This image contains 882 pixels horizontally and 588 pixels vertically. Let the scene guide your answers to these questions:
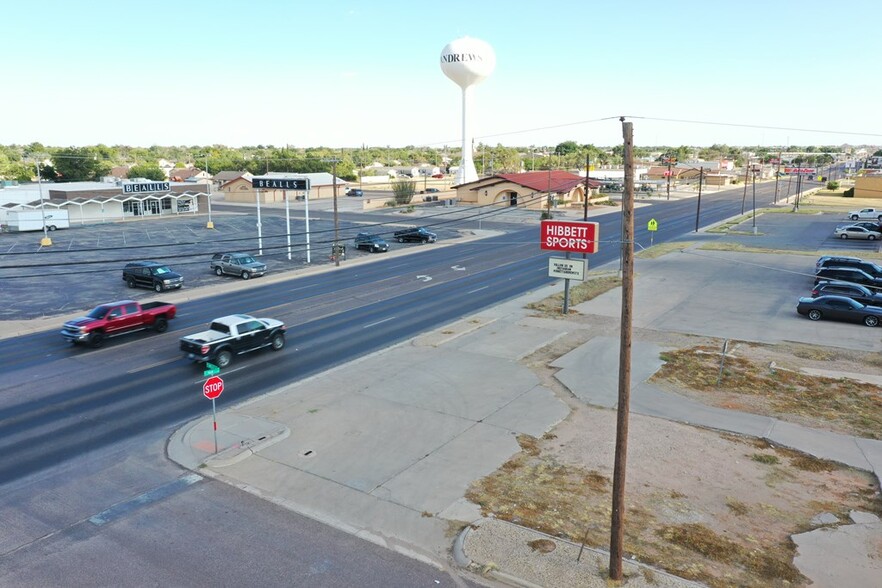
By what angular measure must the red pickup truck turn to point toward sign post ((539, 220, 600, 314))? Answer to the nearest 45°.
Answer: approximately 135° to its left

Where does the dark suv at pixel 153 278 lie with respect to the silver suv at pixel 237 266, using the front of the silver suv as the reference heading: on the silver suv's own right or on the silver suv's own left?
on the silver suv's own right

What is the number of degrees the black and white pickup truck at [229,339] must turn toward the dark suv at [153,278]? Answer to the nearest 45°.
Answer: approximately 45° to its left

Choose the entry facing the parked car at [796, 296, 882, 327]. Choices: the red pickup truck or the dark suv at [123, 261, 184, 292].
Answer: the dark suv
